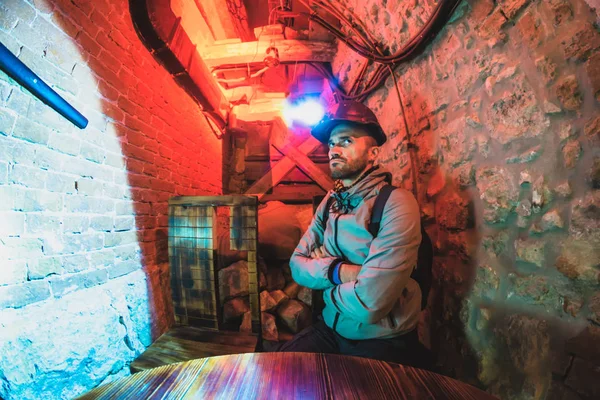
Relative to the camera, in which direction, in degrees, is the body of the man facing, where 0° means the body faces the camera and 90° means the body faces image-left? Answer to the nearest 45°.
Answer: approximately 45°

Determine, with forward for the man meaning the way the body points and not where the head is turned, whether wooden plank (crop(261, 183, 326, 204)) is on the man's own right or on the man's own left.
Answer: on the man's own right

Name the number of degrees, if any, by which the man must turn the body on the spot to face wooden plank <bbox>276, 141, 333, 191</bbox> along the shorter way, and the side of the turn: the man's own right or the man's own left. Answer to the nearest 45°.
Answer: approximately 135° to the man's own right

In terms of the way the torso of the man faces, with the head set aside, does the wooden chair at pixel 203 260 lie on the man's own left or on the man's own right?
on the man's own right

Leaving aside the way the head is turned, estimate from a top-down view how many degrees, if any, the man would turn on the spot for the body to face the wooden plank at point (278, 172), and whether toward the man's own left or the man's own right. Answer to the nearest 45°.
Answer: approximately 90° to the man's own right

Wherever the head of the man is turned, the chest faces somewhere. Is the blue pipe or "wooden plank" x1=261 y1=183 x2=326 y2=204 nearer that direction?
the blue pipe
